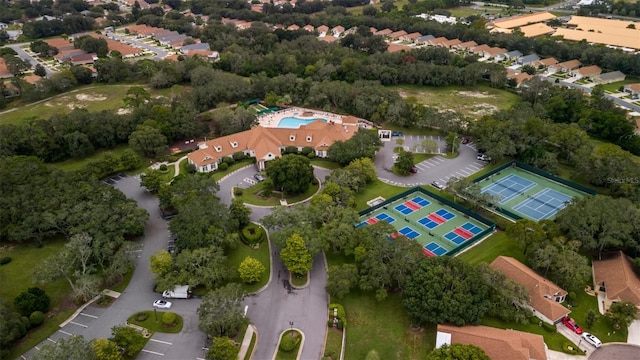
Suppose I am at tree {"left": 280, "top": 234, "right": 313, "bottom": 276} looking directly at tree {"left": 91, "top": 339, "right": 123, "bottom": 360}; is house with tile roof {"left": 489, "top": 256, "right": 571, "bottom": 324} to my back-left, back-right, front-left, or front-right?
back-left

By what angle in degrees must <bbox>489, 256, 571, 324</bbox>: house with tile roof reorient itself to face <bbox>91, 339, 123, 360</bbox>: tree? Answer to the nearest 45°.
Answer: approximately 90° to its right

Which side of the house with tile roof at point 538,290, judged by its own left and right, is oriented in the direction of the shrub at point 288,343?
right

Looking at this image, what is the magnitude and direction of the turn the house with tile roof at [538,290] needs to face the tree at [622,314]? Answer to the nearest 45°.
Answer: approximately 45° to its left

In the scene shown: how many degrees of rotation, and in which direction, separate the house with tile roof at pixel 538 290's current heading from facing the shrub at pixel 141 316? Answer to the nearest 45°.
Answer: approximately 90° to its right

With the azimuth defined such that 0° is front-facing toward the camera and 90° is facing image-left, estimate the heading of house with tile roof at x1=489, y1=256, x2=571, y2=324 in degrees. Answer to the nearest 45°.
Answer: approximately 315°

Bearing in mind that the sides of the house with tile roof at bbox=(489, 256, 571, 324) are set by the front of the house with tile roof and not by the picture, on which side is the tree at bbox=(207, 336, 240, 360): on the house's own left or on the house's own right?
on the house's own right

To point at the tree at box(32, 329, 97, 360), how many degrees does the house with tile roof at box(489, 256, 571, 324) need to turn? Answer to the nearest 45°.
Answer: approximately 90° to its right

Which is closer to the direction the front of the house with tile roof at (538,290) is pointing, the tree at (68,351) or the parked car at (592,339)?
the parked car

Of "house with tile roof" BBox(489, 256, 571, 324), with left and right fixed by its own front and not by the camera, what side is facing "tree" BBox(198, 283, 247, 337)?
right

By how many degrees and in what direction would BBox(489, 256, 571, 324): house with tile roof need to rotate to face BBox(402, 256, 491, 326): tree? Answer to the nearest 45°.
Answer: approximately 90° to its right

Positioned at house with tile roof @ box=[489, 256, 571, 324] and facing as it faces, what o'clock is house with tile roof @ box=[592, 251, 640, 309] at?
house with tile roof @ box=[592, 251, 640, 309] is roughly at 9 o'clock from house with tile roof @ box=[489, 256, 571, 324].

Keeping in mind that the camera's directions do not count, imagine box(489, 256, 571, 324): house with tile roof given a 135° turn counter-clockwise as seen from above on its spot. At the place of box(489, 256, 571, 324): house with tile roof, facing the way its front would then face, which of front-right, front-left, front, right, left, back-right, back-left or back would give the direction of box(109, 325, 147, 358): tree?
back-left
